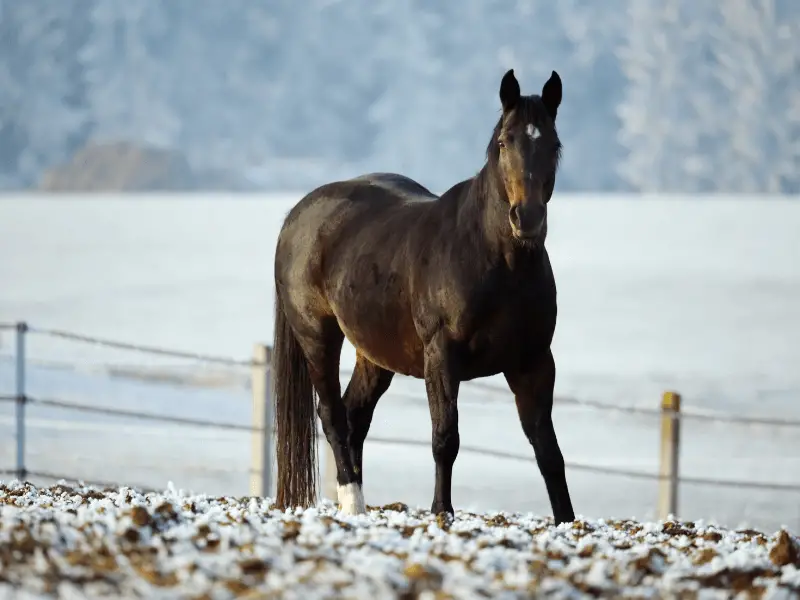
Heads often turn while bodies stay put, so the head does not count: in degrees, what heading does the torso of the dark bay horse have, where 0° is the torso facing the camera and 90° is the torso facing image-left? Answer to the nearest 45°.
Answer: approximately 315°

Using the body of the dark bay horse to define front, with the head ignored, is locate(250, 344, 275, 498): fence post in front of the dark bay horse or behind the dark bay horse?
behind

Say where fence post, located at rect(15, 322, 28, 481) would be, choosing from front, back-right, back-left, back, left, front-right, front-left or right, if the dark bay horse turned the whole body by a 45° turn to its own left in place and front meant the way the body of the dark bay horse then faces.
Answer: back-left

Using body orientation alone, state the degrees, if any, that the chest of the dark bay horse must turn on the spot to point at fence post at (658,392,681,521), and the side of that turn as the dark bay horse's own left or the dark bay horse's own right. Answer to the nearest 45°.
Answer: approximately 90° to the dark bay horse's own left
